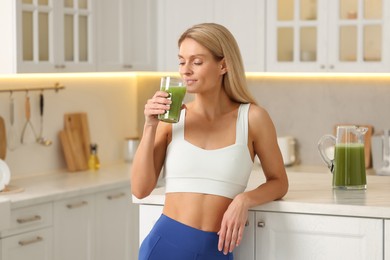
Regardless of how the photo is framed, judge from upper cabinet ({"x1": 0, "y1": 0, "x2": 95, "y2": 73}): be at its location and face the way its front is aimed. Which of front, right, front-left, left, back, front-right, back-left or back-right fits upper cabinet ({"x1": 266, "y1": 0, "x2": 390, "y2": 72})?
front-left

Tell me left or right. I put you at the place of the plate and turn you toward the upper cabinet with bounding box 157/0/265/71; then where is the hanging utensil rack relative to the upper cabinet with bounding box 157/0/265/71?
left

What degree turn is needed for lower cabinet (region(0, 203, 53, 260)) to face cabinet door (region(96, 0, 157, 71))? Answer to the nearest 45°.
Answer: approximately 90° to its left

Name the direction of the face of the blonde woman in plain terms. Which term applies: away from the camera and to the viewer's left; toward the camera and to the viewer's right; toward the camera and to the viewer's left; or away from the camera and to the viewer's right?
toward the camera and to the viewer's left

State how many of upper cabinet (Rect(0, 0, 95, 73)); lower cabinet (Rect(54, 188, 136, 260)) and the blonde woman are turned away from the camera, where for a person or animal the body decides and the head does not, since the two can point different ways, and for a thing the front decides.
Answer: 0

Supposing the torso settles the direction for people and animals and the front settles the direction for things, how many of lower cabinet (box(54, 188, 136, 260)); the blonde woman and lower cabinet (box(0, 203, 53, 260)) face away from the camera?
0

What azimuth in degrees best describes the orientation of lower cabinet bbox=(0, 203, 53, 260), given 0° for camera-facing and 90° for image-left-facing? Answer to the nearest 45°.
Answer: approximately 315°

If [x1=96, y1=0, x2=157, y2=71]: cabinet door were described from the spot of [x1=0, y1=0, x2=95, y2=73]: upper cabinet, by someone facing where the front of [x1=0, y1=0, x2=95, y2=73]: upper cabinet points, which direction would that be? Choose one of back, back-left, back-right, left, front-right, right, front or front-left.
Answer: left

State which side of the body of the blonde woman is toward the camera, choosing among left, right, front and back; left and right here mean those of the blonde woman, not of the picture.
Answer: front

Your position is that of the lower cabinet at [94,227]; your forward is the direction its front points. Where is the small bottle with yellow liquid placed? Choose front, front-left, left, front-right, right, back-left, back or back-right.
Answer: back-left
